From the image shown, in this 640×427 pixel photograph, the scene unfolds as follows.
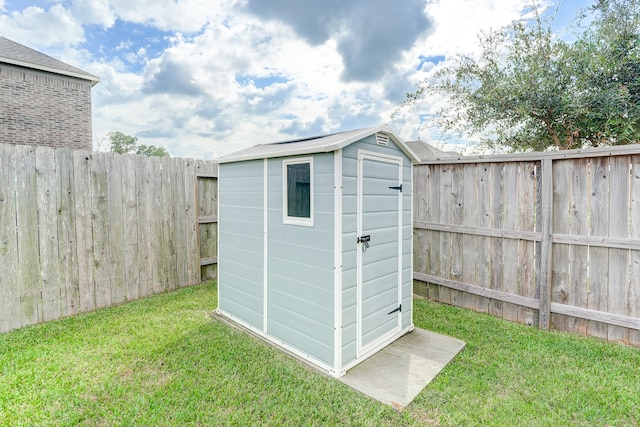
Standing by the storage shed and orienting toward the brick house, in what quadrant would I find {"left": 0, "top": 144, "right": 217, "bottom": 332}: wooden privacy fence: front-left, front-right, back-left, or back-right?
front-left

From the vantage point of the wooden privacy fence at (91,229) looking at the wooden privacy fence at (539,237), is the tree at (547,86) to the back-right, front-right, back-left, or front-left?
front-left

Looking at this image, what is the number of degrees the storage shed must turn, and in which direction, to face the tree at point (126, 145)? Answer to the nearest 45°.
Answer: approximately 180°

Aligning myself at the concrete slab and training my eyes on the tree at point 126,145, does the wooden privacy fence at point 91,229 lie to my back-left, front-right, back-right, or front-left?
front-left

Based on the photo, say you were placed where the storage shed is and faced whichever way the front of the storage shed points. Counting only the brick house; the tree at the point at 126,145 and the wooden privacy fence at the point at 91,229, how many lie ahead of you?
0

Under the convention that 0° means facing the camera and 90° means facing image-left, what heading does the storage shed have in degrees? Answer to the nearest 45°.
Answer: approximately 315°

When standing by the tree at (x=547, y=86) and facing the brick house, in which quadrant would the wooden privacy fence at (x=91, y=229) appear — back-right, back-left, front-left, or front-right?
front-left

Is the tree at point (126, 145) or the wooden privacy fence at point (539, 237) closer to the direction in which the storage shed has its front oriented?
the wooden privacy fence

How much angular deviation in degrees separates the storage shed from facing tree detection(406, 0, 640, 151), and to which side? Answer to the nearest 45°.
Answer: approximately 90° to its left

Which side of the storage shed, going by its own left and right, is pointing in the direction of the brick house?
back

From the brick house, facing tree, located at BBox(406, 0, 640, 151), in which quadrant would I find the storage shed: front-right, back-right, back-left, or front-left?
front-right

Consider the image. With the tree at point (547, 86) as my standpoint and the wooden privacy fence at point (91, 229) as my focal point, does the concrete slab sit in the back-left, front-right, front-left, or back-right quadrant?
front-left
